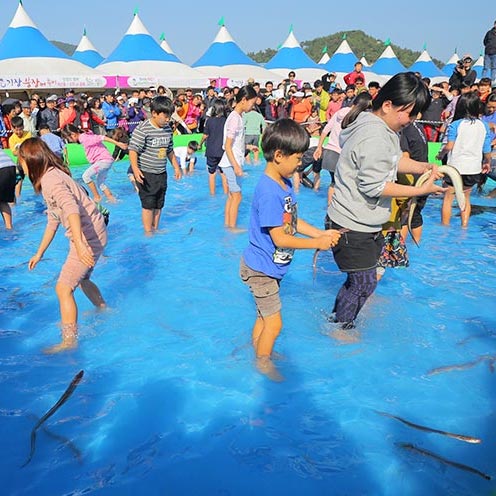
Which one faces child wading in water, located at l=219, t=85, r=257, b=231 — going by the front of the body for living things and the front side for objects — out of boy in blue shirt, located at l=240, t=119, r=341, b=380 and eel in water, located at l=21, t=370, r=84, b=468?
the eel in water

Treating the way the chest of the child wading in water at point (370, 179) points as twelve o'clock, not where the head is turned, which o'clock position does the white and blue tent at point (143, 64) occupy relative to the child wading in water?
The white and blue tent is roughly at 8 o'clock from the child wading in water.

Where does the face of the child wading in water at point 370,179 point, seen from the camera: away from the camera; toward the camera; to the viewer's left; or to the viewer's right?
to the viewer's right

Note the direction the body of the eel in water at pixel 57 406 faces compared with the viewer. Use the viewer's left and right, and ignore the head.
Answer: facing away from the viewer and to the right of the viewer

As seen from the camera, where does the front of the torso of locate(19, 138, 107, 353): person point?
to the viewer's left

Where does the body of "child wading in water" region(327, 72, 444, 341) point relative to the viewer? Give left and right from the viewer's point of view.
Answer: facing to the right of the viewer

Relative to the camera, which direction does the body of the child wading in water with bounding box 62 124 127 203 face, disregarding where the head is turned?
to the viewer's left

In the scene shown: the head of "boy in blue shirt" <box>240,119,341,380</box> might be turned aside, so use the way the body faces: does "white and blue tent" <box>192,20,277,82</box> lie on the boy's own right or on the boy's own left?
on the boy's own left

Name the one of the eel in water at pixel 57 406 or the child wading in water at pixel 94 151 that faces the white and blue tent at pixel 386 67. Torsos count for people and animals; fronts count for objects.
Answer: the eel in water
